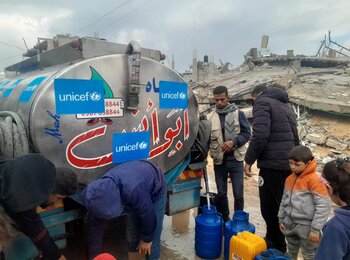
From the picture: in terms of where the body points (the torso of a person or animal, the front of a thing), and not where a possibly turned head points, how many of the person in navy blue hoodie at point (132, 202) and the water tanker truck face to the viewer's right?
0

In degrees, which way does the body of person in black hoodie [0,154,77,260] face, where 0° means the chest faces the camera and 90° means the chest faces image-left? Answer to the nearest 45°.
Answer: approximately 270°

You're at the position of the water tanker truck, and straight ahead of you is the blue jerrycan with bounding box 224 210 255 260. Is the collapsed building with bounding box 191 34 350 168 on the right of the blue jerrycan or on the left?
left

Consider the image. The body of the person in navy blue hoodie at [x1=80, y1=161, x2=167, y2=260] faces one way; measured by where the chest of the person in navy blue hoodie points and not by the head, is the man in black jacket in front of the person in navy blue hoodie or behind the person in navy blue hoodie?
behind

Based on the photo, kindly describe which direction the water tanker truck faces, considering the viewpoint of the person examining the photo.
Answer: facing away from the viewer and to the left of the viewer

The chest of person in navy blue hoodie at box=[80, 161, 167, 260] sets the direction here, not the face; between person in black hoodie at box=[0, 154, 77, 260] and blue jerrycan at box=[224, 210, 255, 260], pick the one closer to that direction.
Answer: the person in black hoodie
